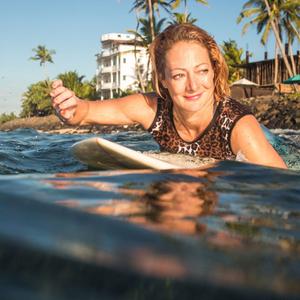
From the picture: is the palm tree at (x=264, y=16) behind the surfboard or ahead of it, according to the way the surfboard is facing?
behind

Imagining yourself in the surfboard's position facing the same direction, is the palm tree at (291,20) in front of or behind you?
behind

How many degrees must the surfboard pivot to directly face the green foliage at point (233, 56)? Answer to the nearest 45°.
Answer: approximately 135° to its right

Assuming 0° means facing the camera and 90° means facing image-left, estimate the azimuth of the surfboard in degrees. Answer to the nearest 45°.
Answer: approximately 45°
